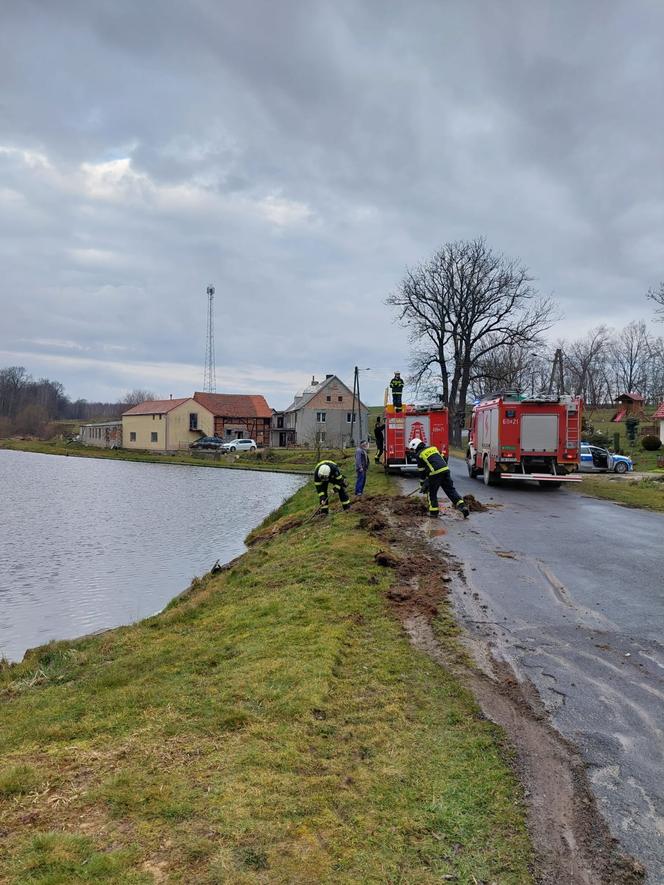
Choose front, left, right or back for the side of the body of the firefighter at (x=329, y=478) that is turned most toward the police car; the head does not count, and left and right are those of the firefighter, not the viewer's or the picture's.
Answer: back

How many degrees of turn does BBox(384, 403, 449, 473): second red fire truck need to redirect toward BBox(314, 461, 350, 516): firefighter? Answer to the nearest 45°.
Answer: approximately 180°

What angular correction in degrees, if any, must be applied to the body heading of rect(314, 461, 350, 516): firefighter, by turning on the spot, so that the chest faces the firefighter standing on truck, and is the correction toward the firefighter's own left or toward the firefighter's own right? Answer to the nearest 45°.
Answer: approximately 135° to the firefighter's own right

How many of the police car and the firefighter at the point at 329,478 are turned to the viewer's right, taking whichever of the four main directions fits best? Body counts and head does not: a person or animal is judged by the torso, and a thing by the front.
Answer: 1

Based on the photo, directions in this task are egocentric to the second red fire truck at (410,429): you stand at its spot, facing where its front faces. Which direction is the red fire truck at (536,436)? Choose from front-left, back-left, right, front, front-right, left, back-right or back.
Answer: back-right

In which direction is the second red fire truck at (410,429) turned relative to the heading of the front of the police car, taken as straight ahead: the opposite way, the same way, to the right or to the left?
to the left

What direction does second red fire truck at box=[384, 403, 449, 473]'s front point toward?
away from the camera

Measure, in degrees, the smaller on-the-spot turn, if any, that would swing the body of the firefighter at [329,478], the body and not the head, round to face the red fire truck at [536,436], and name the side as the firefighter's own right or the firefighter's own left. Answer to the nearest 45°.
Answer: approximately 180°

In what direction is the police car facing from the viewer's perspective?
to the viewer's right
